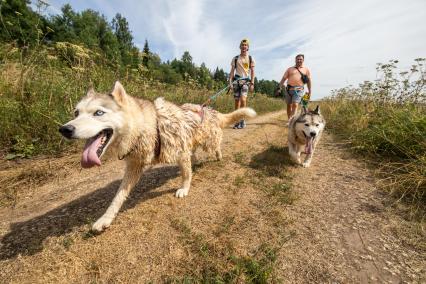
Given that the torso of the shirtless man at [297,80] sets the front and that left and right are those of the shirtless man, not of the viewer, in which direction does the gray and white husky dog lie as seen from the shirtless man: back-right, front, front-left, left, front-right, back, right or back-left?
front

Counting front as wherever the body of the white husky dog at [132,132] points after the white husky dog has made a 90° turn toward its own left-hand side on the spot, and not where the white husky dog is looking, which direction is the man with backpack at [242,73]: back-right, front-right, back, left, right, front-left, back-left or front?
left

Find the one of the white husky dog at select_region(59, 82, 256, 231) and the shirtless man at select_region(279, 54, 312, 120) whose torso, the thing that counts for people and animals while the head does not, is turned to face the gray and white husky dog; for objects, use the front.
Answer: the shirtless man

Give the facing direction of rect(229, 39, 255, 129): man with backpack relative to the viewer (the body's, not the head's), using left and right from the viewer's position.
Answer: facing the viewer

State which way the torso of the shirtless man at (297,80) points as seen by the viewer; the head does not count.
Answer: toward the camera

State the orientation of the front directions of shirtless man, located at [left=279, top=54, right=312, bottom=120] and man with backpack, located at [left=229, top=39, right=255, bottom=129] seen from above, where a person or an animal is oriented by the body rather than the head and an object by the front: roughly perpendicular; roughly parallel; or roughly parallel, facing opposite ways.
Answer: roughly parallel

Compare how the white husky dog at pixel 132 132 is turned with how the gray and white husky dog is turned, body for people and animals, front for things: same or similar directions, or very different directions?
same or similar directions

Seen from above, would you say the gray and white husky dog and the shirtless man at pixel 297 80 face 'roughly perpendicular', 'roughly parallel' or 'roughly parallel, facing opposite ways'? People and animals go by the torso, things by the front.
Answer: roughly parallel

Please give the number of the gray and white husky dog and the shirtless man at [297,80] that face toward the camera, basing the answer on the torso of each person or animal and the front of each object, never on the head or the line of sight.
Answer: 2

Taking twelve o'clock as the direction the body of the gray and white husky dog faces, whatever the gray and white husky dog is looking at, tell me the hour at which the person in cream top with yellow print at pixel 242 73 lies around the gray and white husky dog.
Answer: The person in cream top with yellow print is roughly at 5 o'clock from the gray and white husky dog.

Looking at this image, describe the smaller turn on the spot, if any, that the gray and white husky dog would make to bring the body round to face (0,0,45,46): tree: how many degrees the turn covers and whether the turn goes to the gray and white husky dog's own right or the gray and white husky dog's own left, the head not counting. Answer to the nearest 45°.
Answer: approximately 90° to the gray and white husky dog's own right
